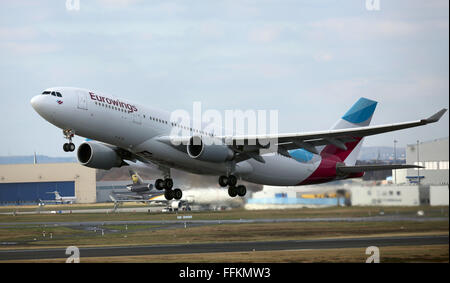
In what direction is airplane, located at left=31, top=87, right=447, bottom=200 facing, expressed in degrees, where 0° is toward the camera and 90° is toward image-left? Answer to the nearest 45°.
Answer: approximately 45°
